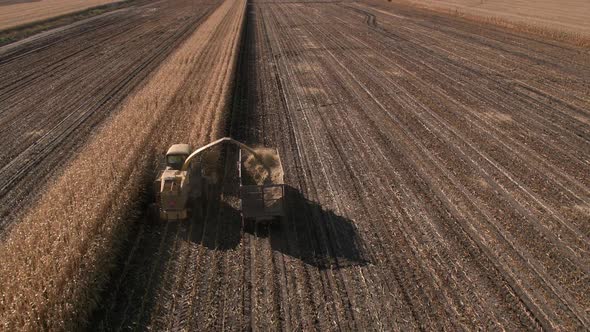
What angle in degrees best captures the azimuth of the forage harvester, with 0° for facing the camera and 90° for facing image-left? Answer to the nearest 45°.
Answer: approximately 180°
